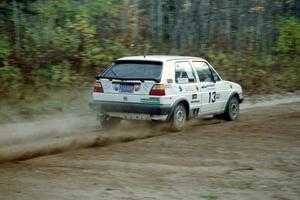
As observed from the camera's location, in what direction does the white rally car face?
facing away from the viewer and to the right of the viewer
